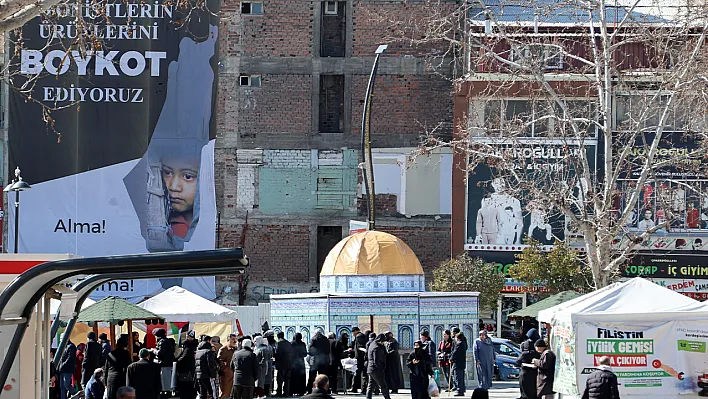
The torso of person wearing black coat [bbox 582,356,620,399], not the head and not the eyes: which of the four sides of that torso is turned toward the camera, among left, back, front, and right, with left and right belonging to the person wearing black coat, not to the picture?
back

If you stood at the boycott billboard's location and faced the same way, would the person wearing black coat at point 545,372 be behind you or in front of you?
in front

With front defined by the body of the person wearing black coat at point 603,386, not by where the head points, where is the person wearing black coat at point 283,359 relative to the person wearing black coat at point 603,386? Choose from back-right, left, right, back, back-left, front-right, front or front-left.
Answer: front-left

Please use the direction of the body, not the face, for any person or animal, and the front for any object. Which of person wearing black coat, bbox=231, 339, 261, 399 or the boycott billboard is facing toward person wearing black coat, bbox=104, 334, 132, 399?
the boycott billboard

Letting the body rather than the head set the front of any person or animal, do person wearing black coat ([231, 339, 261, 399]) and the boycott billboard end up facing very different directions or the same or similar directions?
very different directions

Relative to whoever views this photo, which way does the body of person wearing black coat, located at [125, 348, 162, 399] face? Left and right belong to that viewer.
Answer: facing away from the viewer

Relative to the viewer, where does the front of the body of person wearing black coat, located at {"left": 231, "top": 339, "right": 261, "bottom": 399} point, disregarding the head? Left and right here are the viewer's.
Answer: facing away from the viewer

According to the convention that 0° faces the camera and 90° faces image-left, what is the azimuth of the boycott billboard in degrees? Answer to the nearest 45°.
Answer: approximately 0°

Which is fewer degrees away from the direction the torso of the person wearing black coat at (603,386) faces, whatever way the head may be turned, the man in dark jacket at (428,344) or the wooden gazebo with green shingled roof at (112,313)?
the man in dark jacket

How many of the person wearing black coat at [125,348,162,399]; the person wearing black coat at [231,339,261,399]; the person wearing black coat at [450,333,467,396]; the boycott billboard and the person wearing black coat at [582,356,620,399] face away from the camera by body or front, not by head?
3

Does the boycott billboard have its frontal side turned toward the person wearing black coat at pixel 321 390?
yes

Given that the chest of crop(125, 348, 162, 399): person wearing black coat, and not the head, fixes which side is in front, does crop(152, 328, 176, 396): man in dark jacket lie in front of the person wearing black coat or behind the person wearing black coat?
in front

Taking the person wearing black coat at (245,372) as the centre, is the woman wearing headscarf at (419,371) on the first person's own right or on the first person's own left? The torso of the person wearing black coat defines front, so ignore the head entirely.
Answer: on the first person's own right
